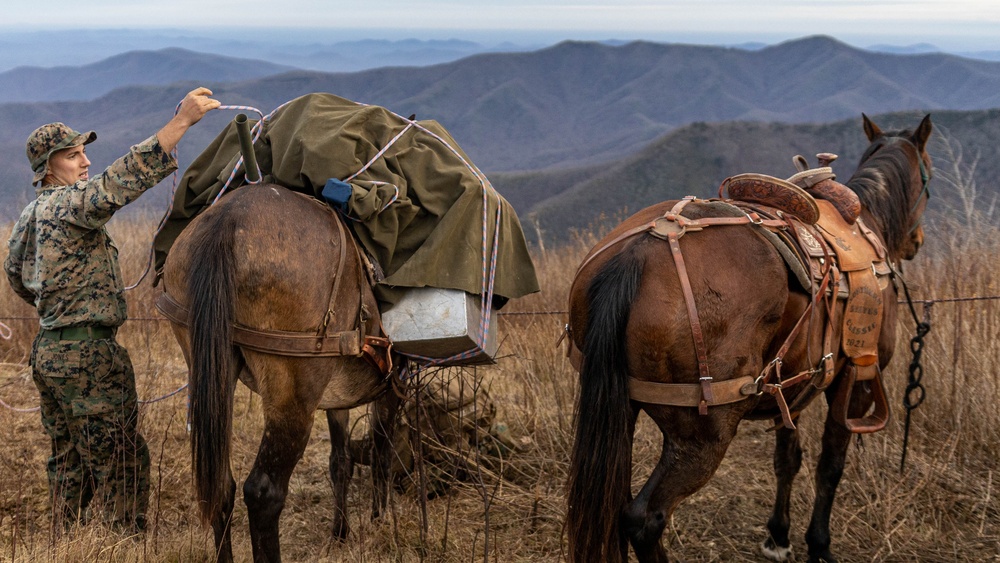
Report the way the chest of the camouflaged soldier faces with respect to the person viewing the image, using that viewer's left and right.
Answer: facing away from the viewer and to the right of the viewer

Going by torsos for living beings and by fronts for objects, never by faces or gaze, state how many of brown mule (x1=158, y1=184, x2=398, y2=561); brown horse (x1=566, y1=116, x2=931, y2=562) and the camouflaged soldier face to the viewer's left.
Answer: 0

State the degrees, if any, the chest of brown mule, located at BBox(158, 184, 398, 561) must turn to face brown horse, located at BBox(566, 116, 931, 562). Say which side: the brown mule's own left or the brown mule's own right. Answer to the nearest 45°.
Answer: approximately 45° to the brown mule's own right

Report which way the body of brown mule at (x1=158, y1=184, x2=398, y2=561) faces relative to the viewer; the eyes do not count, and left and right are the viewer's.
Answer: facing away from the viewer and to the right of the viewer

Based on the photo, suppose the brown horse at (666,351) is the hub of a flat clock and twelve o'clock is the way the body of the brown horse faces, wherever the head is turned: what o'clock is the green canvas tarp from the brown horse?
The green canvas tarp is roughly at 8 o'clock from the brown horse.

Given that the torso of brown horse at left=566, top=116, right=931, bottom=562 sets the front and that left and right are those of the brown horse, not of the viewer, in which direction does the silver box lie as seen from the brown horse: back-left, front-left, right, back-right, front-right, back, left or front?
back-left

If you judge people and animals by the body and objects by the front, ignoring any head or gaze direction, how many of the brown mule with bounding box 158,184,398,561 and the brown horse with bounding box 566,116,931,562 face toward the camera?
0

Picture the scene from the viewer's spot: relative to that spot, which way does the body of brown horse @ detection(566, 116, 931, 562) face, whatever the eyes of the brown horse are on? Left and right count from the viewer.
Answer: facing away from the viewer and to the right of the viewer

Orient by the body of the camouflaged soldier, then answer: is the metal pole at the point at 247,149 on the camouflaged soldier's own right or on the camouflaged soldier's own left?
on the camouflaged soldier's own right
